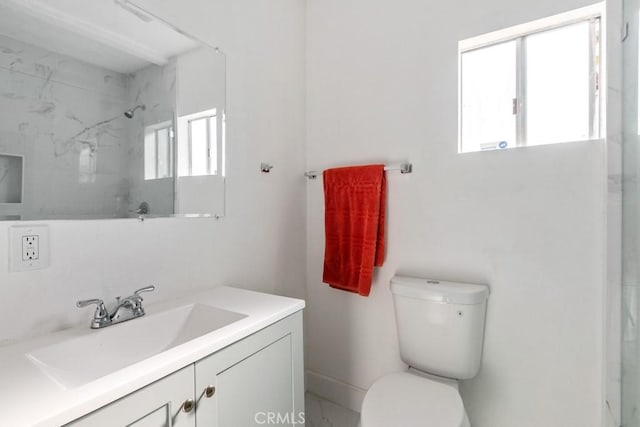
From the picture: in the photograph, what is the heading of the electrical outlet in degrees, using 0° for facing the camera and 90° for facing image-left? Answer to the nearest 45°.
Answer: approximately 0°

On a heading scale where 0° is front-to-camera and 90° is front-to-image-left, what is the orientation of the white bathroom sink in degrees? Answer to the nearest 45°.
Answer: approximately 315°
